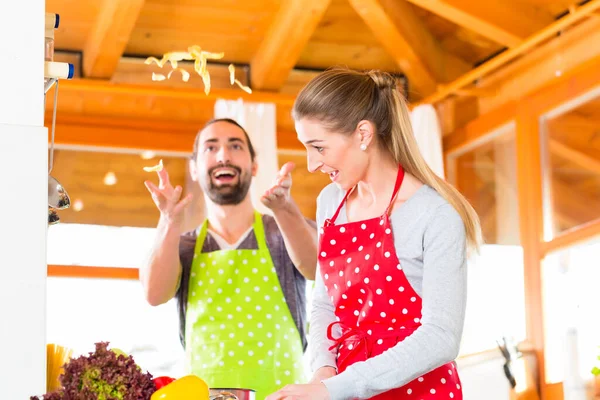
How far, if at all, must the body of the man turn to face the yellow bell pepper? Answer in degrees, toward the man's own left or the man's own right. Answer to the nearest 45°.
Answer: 0° — they already face it

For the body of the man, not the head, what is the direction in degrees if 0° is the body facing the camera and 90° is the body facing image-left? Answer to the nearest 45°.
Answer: approximately 0°

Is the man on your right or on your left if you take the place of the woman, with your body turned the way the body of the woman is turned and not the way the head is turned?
on your right

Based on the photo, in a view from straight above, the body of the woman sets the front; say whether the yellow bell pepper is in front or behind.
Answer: in front

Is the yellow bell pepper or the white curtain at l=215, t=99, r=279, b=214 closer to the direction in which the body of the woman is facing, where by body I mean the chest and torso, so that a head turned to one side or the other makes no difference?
the yellow bell pepper

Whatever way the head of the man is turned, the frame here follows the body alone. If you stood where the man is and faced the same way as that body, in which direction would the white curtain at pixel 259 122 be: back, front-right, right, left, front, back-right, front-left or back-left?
back

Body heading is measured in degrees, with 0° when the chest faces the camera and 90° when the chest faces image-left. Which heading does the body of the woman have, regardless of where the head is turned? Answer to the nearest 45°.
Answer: approximately 45°

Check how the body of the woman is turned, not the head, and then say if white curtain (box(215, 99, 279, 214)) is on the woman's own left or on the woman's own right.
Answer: on the woman's own right

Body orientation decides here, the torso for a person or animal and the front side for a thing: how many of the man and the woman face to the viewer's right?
0
